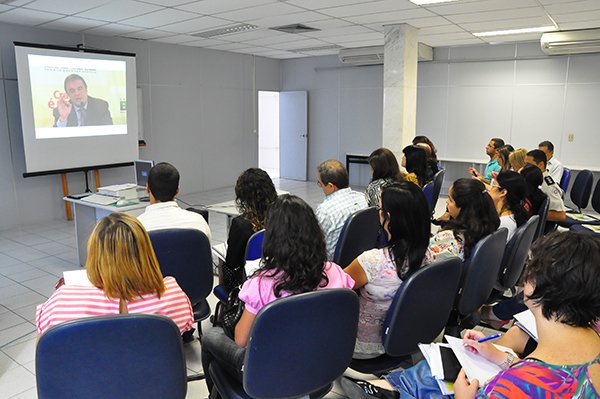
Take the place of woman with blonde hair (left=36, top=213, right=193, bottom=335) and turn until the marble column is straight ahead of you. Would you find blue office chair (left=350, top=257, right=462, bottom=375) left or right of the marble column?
right

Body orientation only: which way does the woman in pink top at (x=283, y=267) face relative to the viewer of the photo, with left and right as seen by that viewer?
facing away from the viewer and to the left of the viewer

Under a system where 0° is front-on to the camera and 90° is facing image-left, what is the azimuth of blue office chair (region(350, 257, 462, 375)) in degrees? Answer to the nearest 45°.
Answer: approximately 135°

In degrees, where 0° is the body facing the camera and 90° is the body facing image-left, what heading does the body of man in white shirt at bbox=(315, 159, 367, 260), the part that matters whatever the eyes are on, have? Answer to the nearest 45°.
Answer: approximately 135°

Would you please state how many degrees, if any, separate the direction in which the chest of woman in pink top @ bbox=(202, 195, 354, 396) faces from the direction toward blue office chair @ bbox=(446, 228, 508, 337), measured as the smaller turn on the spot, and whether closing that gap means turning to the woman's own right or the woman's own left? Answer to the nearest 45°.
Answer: approximately 90° to the woman's own right

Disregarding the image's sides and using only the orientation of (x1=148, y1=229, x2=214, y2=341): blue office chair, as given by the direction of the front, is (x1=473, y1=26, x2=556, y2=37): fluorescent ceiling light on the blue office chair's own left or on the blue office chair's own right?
on the blue office chair's own right

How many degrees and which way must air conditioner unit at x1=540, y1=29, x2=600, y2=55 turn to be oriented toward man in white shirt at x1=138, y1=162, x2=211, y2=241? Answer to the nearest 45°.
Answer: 0° — it already faces them

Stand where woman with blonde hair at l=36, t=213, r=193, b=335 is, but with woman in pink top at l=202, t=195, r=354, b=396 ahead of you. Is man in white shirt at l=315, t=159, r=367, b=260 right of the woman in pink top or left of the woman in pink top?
left

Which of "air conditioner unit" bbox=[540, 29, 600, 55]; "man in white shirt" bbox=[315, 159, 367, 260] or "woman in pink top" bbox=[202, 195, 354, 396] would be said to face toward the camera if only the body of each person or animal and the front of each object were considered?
the air conditioner unit

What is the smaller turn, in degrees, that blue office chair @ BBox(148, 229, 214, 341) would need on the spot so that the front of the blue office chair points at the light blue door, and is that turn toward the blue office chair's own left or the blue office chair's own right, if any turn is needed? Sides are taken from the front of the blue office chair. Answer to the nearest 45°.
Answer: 0° — it already faces it

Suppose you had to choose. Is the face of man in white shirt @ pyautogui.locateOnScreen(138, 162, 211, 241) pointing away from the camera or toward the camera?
away from the camera

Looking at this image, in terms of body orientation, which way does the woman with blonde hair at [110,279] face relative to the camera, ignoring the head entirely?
away from the camera

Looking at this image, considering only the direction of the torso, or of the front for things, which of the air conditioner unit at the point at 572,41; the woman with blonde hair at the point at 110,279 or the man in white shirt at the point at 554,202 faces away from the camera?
the woman with blonde hair

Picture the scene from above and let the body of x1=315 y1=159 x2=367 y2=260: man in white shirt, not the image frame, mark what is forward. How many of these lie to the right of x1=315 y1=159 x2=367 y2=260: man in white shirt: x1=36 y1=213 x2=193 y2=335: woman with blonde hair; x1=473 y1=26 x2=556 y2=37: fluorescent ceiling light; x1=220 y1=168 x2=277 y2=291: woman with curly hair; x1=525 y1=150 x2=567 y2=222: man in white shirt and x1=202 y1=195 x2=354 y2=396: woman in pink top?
2

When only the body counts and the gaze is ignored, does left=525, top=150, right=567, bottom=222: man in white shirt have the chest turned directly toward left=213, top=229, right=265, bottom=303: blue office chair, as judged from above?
no

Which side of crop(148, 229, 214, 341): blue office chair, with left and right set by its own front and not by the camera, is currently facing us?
back

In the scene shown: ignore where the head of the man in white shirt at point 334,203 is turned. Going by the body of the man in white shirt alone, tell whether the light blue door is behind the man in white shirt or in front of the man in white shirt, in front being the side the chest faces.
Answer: in front

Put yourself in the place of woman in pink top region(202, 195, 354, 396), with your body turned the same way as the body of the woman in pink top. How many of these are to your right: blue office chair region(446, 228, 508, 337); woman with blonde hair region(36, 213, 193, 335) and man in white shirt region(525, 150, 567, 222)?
2

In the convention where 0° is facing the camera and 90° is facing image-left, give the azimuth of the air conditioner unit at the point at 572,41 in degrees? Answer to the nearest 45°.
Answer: approximately 0°

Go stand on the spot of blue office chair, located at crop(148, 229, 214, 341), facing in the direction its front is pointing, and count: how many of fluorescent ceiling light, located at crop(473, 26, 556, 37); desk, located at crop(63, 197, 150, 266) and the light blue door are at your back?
0

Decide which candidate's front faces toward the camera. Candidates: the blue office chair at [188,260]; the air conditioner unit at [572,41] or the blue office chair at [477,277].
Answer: the air conditioner unit

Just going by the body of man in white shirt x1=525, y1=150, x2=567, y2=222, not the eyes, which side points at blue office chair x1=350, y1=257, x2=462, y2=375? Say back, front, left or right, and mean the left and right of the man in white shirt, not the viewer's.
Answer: left

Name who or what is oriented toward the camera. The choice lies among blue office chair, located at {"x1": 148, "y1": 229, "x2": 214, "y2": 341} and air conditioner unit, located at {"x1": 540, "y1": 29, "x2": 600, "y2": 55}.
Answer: the air conditioner unit
